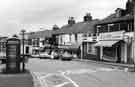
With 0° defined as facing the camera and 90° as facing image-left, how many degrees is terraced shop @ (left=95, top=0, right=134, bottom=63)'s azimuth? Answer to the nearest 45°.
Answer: approximately 45°

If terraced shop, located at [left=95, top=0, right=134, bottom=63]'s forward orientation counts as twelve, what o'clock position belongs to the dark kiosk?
The dark kiosk is roughly at 11 o'clock from the terraced shop.
